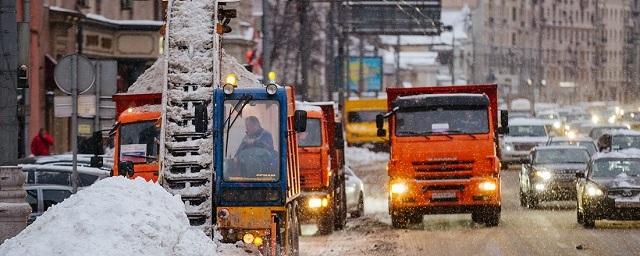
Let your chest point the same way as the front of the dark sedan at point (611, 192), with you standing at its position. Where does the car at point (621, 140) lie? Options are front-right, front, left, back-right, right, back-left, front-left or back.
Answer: back

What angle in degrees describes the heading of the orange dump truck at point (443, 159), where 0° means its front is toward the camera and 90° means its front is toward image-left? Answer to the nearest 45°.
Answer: approximately 0°

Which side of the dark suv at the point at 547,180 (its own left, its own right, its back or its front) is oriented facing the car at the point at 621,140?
back

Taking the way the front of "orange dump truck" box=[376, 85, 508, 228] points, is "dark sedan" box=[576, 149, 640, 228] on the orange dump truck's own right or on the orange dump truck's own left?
on the orange dump truck's own left

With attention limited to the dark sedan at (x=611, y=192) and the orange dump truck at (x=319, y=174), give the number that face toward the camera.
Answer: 2

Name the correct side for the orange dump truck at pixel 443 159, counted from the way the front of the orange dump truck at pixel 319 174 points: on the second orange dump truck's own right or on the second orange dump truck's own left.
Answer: on the second orange dump truck's own left

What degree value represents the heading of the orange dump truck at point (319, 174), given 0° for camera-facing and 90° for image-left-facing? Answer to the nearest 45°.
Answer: approximately 0°
